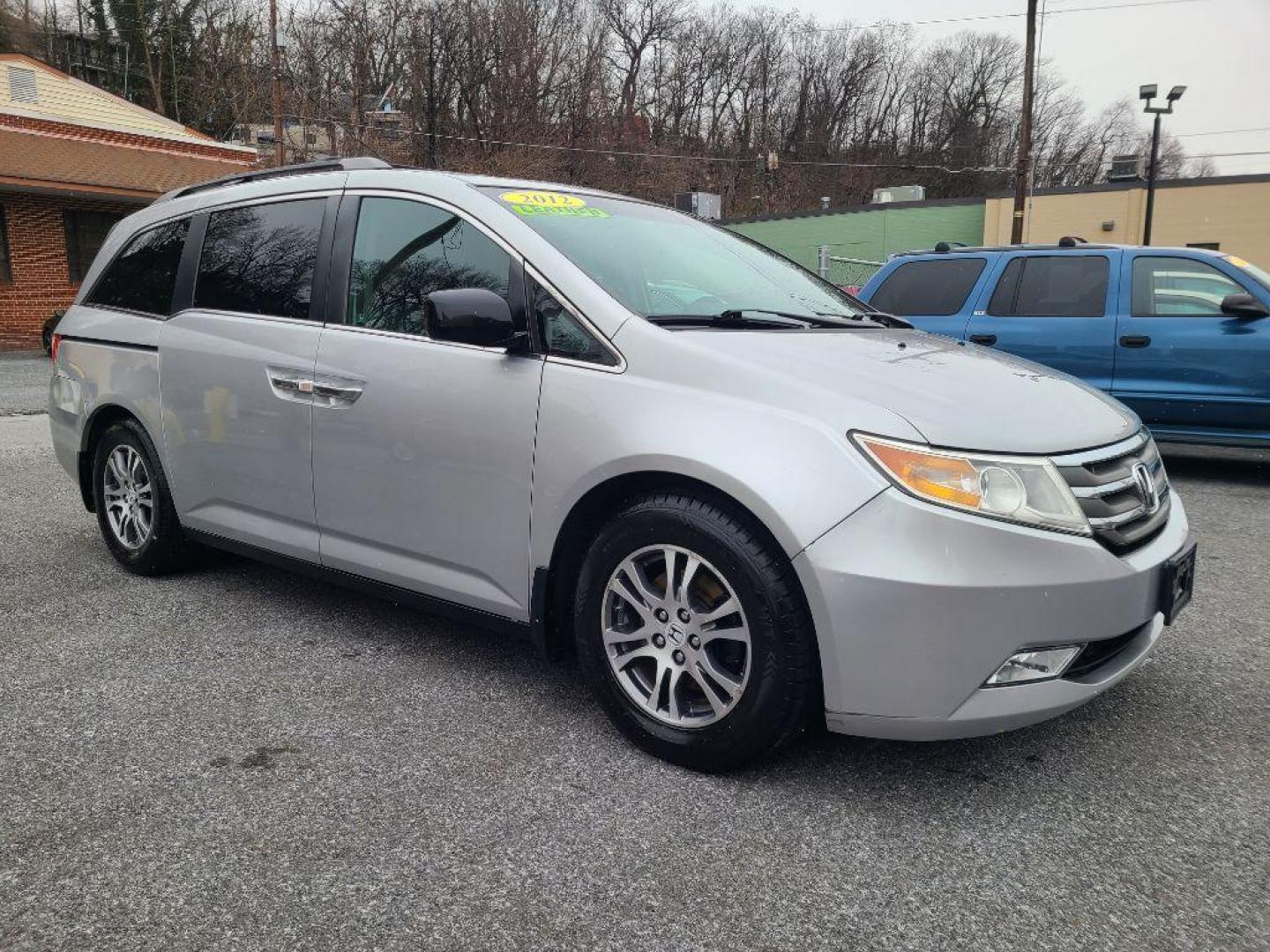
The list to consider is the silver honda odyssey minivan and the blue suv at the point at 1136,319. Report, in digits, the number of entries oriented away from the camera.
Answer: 0

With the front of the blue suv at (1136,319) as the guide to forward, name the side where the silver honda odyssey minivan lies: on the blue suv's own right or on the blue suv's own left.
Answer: on the blue suv's own right

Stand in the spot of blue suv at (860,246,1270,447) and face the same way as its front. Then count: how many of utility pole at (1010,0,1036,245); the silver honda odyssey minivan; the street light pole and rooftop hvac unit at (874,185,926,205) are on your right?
1

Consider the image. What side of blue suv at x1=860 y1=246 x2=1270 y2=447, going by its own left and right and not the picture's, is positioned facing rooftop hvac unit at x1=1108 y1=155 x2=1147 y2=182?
left

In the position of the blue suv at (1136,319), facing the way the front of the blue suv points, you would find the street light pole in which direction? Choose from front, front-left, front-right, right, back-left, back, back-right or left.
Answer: left

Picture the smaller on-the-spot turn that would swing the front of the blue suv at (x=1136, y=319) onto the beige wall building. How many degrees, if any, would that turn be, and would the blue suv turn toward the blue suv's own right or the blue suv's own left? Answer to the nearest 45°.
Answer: approximately 90° to the blue suv's own left

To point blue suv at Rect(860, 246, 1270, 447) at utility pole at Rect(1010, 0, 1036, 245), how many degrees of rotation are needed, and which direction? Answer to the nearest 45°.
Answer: approximately 90° to its left

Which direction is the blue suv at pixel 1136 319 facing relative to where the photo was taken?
to the viewer's right

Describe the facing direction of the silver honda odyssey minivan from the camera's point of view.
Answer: facing the viewer and to the right of the viewer

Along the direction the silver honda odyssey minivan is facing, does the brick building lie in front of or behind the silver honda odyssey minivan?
behind
